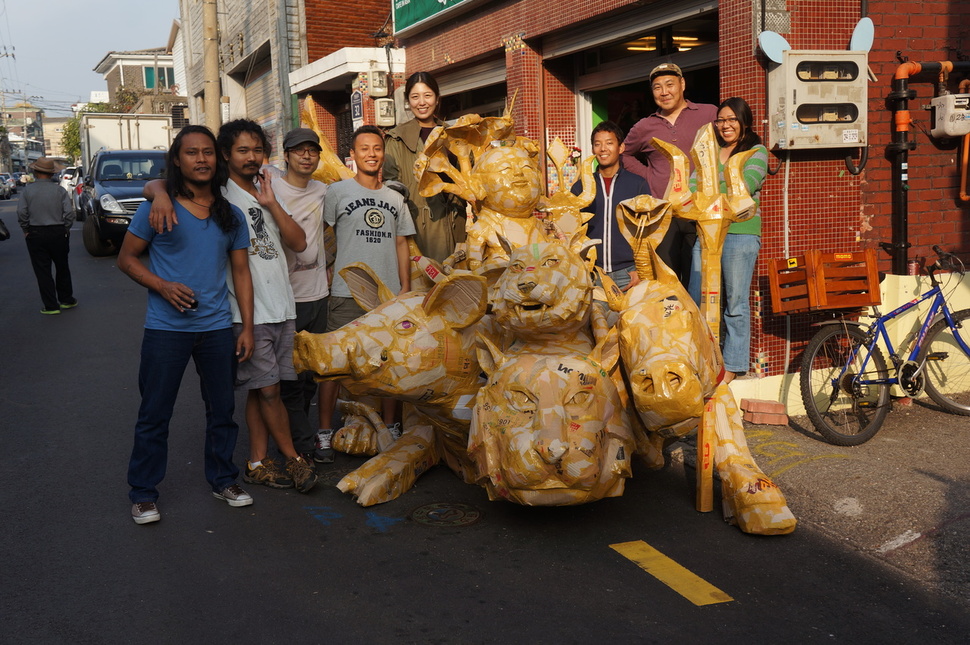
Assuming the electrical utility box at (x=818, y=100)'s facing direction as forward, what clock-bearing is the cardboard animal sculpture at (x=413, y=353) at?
The cardboard animal sculpture is roughly at 1 o'clock from the electrical utility box.

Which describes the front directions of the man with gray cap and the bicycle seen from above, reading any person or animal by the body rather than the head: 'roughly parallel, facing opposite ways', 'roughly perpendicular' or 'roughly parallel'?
roughly perpendicular

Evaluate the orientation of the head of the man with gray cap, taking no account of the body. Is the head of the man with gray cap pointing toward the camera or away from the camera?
toward the camera

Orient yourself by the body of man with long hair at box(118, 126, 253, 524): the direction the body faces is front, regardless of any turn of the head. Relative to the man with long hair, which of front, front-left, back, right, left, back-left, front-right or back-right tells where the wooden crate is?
left

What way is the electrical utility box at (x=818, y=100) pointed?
toward the camera

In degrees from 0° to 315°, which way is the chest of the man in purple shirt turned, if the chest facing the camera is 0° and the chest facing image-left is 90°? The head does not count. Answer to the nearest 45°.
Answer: approximately 0°

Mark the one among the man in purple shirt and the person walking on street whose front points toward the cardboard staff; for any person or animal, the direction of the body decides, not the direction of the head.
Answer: the man in purple shirt
